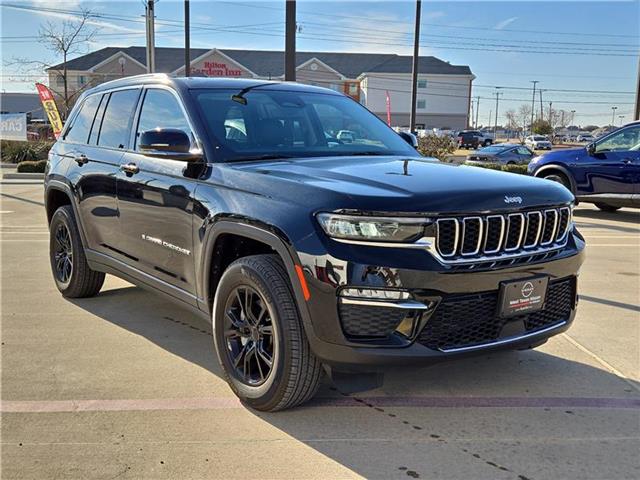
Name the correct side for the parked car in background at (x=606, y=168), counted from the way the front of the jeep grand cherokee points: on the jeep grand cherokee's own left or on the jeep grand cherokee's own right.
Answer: on the jeep grand cherokee's own left

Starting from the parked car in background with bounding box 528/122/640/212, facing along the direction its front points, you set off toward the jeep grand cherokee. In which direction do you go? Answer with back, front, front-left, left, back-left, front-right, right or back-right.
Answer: left

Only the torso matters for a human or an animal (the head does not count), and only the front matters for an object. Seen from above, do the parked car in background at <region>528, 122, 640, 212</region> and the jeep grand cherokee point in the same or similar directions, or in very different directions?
very different directions

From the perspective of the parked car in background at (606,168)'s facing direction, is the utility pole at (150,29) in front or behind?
in front

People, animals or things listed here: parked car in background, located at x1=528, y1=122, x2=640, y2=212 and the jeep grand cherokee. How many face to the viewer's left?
1

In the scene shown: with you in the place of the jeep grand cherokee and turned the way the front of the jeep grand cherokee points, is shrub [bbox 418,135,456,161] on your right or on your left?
on your left

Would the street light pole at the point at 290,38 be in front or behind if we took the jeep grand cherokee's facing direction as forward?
behind

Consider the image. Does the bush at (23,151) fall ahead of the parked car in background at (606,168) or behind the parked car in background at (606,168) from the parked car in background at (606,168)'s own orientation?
ahead

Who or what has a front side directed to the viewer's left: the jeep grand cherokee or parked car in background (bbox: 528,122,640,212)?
the parked car in background

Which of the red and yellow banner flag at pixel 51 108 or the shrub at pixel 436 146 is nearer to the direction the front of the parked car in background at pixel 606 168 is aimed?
the red and yellow banner flag

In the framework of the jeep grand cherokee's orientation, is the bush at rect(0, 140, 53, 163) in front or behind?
behind

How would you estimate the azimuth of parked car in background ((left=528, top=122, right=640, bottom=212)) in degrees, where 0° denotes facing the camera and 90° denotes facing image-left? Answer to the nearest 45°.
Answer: approximately 90°
